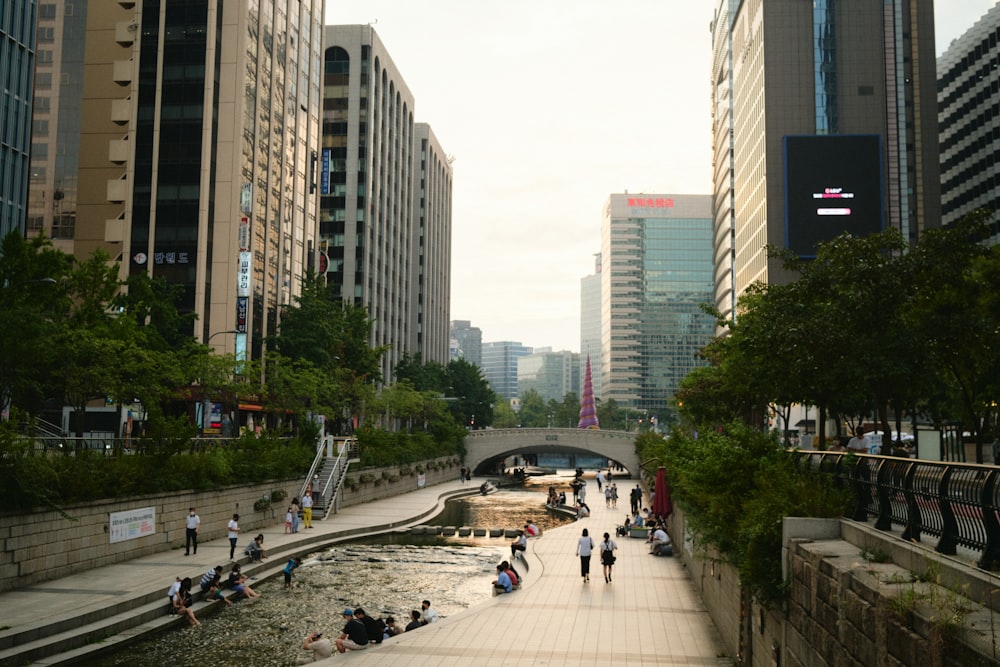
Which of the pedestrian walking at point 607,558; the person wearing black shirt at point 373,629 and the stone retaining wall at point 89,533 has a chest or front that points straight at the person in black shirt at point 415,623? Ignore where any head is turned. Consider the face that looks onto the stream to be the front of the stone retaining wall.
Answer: the stone retaining wall

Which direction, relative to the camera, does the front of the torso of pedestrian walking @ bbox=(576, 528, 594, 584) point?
away from the camera

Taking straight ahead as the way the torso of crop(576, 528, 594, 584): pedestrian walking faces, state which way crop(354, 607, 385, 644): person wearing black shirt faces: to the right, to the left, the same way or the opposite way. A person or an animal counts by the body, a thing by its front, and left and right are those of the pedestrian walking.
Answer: to the left

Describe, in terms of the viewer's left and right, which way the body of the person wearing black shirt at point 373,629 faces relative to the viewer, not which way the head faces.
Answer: facing to the left of the viewer

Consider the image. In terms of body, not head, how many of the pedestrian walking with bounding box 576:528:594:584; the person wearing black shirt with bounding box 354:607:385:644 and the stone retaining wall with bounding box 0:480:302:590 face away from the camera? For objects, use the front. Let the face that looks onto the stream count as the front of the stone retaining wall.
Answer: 1

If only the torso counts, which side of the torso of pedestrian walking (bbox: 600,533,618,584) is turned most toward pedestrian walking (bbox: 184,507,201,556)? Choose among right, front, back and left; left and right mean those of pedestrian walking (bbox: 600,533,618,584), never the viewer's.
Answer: left

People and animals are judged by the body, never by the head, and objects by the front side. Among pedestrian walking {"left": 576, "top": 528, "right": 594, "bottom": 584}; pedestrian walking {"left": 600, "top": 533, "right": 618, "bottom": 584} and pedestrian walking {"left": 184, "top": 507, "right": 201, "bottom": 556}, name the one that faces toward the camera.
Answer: pedestrian walking {"left": 184, "top": 507, "right": 201, "bottom": 556}

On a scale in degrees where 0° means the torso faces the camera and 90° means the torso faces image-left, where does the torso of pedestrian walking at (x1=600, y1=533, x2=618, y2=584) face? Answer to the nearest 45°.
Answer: approximately 180°

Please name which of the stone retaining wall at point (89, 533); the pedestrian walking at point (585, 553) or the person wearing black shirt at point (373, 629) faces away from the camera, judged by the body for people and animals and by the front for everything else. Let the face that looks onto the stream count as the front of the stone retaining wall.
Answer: the pedestrian walking

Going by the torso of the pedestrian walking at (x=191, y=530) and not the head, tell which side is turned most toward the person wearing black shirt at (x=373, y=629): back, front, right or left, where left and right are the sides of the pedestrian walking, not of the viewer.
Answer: front

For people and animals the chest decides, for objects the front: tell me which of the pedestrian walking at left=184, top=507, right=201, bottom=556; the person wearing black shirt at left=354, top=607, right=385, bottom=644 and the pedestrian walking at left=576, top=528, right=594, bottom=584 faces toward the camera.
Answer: the pedestrian walking at left=184, top=507, right=201, bottom=556

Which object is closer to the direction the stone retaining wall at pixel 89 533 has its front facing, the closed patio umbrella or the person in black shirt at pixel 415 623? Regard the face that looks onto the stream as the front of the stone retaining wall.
the person in black shirt

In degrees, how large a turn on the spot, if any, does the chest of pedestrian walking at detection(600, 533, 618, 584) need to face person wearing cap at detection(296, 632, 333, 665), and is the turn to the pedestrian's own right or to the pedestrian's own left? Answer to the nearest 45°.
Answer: approximately 135° to the pedestrian's own left

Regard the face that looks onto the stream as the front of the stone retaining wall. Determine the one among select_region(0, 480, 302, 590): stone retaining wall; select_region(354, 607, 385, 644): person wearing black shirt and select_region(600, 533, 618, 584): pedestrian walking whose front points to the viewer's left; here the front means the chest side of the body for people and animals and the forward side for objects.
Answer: the person wearing black shirt

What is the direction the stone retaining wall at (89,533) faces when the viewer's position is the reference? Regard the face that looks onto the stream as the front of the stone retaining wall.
facing the viewer and to the right of the viewer
